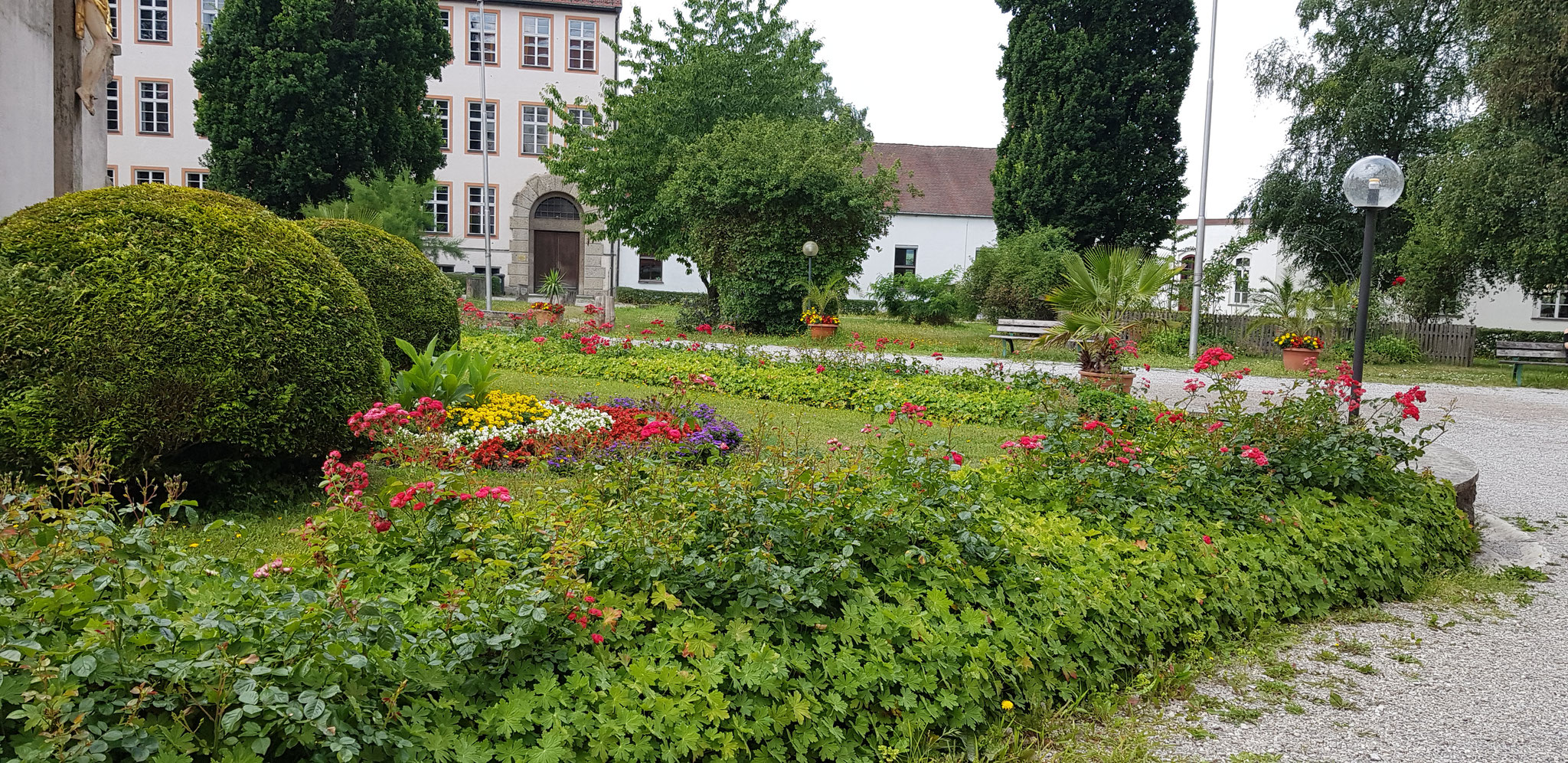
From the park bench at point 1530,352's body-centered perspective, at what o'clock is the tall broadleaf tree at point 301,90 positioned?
The tall broadleaf tree is roughly at 2 o'clock from the park bench.

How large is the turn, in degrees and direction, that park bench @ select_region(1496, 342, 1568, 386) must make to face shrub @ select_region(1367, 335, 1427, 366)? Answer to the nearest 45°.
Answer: approximately 90° to its right

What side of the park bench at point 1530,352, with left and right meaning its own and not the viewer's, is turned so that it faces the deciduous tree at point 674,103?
right

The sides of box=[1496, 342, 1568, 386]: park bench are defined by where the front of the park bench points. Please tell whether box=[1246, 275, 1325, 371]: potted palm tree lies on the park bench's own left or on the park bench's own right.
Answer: on the park bench's own right

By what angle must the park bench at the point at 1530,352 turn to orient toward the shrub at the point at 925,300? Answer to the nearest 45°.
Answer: approximately 90° to its right

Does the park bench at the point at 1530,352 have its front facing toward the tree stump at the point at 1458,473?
yes

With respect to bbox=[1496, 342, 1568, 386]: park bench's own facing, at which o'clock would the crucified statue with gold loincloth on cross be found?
The crucified statue with gold loincloth on cross is roughly at 1 o'clock from the park bench.

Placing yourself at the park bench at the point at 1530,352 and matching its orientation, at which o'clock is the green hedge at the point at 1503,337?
The green hedge is roughly at 6 o'clock from the park bench.

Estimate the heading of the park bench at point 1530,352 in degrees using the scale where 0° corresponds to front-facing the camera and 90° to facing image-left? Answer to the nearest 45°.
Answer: approximately 0°
